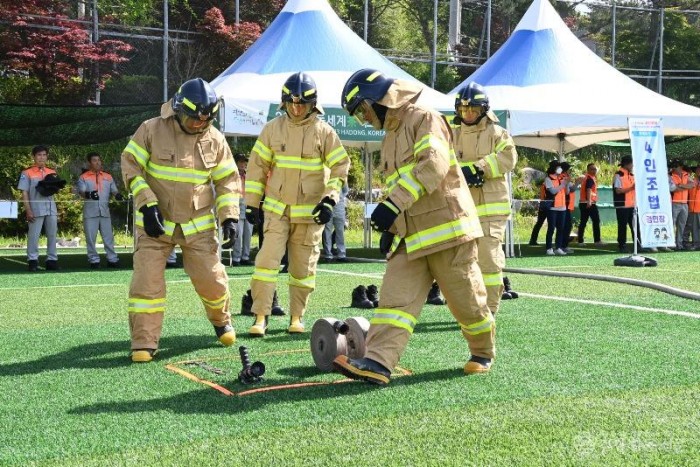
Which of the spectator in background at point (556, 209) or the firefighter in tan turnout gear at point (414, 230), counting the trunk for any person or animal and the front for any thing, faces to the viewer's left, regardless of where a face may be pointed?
the firefighter in tan turnout gear

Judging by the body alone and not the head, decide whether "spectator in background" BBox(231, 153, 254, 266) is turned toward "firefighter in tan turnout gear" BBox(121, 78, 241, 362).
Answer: yes

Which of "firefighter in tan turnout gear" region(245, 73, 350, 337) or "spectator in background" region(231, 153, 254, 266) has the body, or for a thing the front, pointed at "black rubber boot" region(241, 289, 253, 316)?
the spectator in background

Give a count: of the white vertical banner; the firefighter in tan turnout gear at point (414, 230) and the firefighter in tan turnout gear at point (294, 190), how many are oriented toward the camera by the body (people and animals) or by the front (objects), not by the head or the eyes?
2

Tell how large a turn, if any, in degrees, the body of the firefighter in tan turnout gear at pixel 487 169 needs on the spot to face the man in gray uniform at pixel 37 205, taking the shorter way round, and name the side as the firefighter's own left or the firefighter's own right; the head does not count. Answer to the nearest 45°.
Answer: approximately 90° to the firefighter's own right

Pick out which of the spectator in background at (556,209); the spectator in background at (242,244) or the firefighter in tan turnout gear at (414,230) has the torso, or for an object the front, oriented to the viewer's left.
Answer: the firefighter in tan turnout gear

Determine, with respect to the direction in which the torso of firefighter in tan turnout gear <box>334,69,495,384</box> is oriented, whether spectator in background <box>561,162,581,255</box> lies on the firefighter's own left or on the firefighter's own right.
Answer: on the firefighter's own right

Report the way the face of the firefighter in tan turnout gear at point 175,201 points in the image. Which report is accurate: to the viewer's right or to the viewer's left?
to the viewer's right

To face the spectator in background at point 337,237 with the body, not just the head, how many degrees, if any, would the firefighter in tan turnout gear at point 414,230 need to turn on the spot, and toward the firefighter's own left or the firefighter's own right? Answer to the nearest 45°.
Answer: approximately 90° to the firefighter's own right

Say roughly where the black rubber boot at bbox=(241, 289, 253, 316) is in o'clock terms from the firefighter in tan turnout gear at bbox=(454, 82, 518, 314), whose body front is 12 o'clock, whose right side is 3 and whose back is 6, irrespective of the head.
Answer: The black rubber boot is roughly at 2 o'clock from the firefighter in tan turnout gear.
